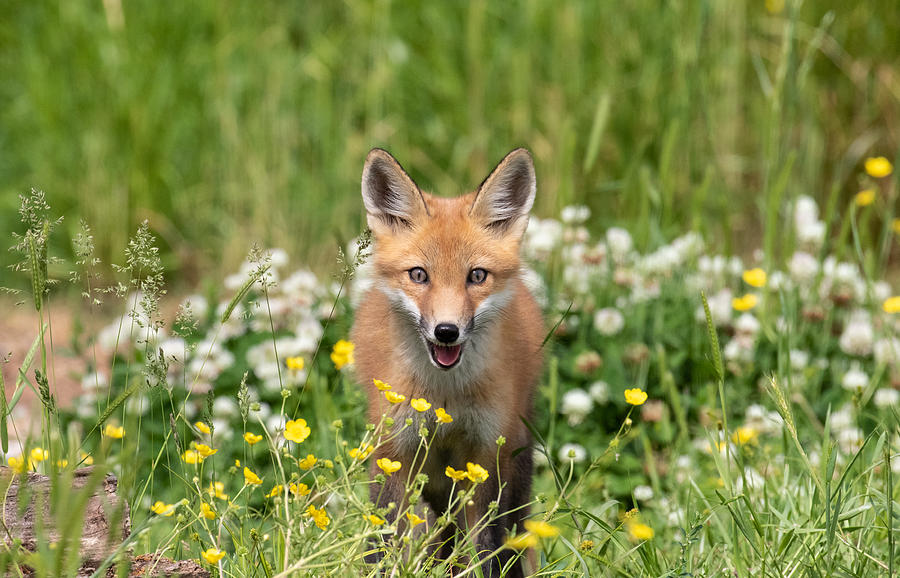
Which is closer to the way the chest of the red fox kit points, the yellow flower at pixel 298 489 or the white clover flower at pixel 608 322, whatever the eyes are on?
the yellow flower

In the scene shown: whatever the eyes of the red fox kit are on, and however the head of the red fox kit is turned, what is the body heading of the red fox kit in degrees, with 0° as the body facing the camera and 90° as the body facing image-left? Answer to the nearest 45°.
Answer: approximately 0°

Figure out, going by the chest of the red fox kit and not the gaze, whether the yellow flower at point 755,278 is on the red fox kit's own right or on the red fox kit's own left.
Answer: on the red fox kit's own left

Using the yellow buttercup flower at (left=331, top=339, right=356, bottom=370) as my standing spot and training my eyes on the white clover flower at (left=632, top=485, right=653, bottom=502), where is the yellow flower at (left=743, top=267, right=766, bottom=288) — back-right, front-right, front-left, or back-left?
front-left

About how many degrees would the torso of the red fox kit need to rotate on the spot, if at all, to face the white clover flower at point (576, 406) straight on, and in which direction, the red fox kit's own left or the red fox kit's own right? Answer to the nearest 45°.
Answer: approximately 135° to the red fox kit's own left

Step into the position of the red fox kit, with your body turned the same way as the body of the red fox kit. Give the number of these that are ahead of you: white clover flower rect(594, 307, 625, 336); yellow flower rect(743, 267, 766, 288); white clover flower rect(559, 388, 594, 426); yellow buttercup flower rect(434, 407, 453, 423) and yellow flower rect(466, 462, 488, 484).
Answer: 2

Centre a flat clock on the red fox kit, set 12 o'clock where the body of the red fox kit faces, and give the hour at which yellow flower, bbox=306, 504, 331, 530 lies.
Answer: The yellow flower is roughly at 1 o'clock from the red fox kit.

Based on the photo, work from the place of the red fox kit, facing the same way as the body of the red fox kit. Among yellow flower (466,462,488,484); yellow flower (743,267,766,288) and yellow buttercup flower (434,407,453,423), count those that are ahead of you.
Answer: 2

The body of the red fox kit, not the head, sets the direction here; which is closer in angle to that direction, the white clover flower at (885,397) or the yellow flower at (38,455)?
the yellow flower

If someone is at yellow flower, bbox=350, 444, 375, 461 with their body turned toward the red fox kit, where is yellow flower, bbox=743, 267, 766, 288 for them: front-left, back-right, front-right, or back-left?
front-right

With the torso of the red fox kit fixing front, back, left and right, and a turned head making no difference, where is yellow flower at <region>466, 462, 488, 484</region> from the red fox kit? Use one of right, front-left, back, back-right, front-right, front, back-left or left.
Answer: front

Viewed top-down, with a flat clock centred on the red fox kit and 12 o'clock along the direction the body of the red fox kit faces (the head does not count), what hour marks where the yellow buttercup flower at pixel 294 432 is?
The yellow buttercup flower is roughly at 1 o'clock from the red fox kit.

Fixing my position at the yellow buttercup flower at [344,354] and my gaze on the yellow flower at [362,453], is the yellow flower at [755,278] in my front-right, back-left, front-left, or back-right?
back-left

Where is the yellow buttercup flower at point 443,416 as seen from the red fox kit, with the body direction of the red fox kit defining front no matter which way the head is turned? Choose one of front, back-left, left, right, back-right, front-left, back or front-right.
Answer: front

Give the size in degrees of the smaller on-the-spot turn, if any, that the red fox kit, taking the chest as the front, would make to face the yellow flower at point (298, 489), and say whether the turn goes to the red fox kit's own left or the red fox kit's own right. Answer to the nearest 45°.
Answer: approximately 45° to the red fox kit's own right
